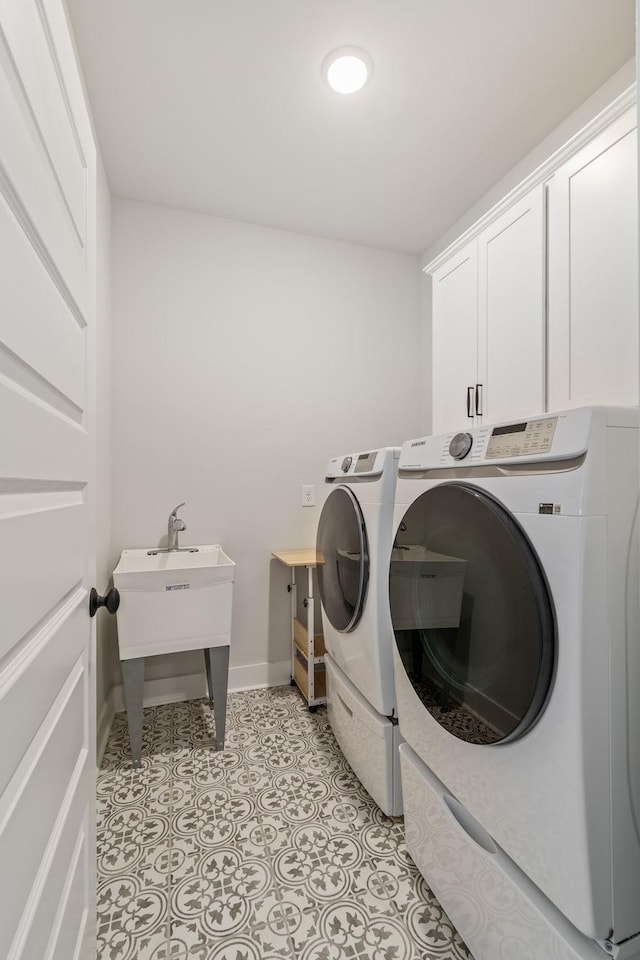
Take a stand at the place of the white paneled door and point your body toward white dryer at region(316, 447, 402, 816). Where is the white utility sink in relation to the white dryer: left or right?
left

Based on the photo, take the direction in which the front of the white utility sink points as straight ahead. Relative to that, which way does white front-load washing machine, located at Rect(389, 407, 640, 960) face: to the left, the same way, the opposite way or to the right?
to the right

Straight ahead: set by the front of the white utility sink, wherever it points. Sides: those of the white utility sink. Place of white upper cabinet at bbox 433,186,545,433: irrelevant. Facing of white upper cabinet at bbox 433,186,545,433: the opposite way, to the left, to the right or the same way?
to the right

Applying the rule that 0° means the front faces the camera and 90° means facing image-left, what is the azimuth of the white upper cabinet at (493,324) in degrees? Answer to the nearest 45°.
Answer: approximately 45°

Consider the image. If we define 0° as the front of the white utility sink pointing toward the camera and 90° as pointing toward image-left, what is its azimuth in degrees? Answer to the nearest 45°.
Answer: approximately 0°

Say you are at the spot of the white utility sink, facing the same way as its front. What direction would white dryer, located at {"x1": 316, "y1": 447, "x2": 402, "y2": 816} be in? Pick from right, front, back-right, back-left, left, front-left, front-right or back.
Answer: front-left

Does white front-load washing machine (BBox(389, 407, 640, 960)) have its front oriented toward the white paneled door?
yes

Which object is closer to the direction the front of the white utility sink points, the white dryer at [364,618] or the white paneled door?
the white paneled door
